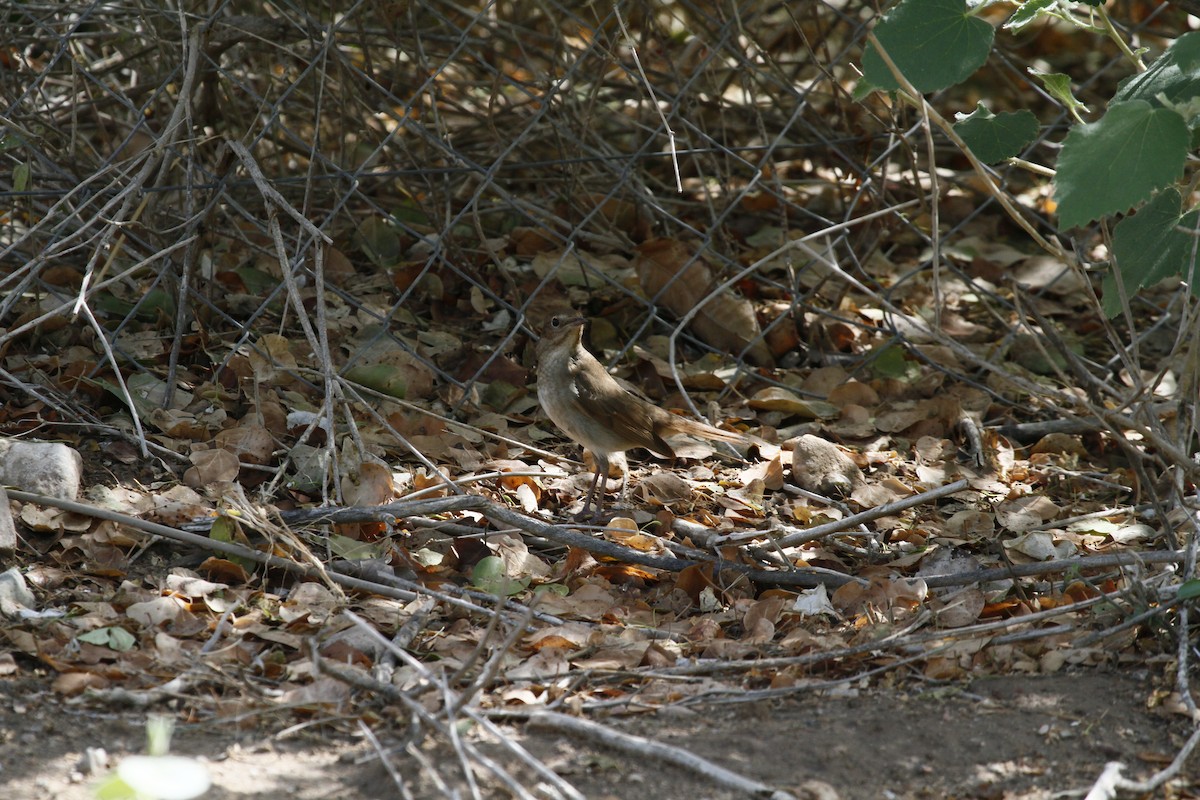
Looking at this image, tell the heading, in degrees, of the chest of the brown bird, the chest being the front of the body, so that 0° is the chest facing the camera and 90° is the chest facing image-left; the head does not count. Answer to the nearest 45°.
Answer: approximately 90°

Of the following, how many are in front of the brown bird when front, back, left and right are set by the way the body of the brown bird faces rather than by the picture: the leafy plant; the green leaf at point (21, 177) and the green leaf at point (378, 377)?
2

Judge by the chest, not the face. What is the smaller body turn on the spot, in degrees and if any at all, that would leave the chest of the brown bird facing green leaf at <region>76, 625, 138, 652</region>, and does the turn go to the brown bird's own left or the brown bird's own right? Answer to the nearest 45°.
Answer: approximately 45° to the brown bird's own left

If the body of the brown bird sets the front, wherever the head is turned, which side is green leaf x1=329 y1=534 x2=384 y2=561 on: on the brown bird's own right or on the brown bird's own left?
on the brown bird's own left

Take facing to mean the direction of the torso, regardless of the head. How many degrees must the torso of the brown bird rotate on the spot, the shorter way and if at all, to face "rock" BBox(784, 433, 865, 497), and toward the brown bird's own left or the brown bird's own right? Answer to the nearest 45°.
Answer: approximately 180°

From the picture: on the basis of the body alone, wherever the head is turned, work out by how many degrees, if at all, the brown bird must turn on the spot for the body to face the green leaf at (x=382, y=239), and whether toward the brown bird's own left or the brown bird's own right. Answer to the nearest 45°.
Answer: approximately 45° to the brown bird's own right

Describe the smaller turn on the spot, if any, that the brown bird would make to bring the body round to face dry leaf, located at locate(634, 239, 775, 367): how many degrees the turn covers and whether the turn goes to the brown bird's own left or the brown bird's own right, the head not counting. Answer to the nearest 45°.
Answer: approximately 135° to the brown bird's own right

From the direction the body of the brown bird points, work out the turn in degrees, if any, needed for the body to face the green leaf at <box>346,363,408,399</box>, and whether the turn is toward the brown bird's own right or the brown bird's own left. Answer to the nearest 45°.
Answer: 0° — it already faces it

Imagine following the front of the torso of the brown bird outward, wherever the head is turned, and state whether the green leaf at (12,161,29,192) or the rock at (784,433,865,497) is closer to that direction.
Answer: the green leaf

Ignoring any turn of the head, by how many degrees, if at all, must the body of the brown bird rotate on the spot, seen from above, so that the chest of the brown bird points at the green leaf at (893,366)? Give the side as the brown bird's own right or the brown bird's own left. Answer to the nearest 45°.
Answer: approximately 135° to the brown bird's own right
